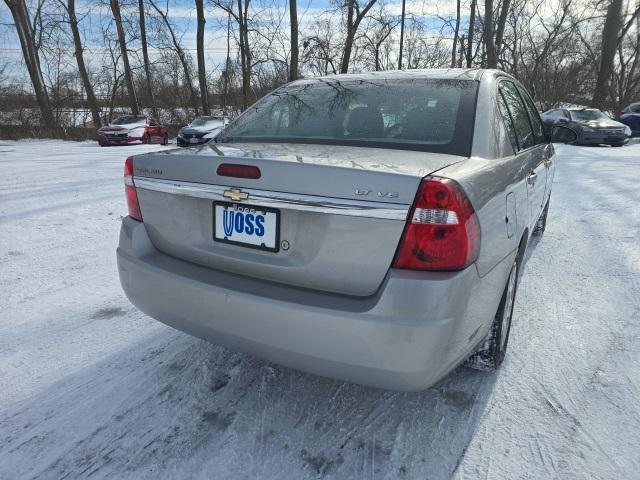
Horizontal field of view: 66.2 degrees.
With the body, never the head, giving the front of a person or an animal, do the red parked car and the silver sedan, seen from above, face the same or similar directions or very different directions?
very different directions

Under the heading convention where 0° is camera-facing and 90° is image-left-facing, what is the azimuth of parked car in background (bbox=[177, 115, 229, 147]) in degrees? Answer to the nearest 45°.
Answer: approximately 45°

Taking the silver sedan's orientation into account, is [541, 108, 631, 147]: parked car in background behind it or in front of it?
in front

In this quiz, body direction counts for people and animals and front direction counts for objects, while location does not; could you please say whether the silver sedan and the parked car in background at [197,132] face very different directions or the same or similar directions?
very different directions

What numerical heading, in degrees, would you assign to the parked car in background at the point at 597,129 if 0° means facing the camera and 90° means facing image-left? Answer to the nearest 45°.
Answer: approximately 315°

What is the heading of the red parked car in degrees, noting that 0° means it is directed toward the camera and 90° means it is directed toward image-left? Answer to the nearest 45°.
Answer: approximately 45°

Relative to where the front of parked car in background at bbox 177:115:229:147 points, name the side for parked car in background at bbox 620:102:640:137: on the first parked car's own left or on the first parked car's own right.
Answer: on the first parked car's own left

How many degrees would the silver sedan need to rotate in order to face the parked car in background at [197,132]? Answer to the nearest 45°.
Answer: approximately 45° to its left

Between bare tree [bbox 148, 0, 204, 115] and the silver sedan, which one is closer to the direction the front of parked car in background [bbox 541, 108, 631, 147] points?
the silver sedan

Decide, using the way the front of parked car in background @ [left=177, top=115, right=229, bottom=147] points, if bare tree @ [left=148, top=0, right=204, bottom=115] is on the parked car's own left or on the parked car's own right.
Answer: on the parked car's own right

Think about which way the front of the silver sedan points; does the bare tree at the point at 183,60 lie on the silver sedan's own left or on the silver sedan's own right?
on the silver sedan's own left

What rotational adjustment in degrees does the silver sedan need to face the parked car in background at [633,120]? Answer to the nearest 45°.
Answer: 0° — it already faces it

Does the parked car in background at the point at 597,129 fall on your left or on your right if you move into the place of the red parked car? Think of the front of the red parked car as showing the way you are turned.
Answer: on your left
